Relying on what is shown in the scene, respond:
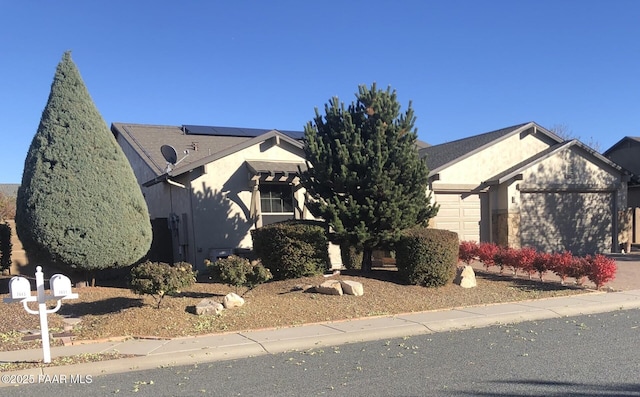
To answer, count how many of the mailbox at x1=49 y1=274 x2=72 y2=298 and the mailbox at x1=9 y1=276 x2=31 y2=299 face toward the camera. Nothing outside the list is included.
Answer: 2

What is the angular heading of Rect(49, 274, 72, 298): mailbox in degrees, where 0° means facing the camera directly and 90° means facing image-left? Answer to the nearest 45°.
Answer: approximately 0°

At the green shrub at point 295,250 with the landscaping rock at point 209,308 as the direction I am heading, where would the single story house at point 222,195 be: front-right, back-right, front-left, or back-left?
back-right

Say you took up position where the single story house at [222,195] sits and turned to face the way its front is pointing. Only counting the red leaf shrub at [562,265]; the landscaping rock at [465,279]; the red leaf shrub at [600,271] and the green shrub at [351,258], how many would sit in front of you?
4

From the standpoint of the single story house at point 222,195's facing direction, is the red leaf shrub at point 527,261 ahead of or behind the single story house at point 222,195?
ahead

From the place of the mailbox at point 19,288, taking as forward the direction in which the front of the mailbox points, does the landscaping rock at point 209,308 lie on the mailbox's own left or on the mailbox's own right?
on the mailbox's own left

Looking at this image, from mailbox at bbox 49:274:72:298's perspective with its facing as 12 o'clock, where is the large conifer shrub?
The large conifer shrub is roughly at 6 o'clock from the mailbox.

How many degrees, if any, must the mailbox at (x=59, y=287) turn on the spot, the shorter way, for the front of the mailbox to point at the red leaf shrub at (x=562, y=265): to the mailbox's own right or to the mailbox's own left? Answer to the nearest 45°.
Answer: approximately 90° to the mailbox's own left
